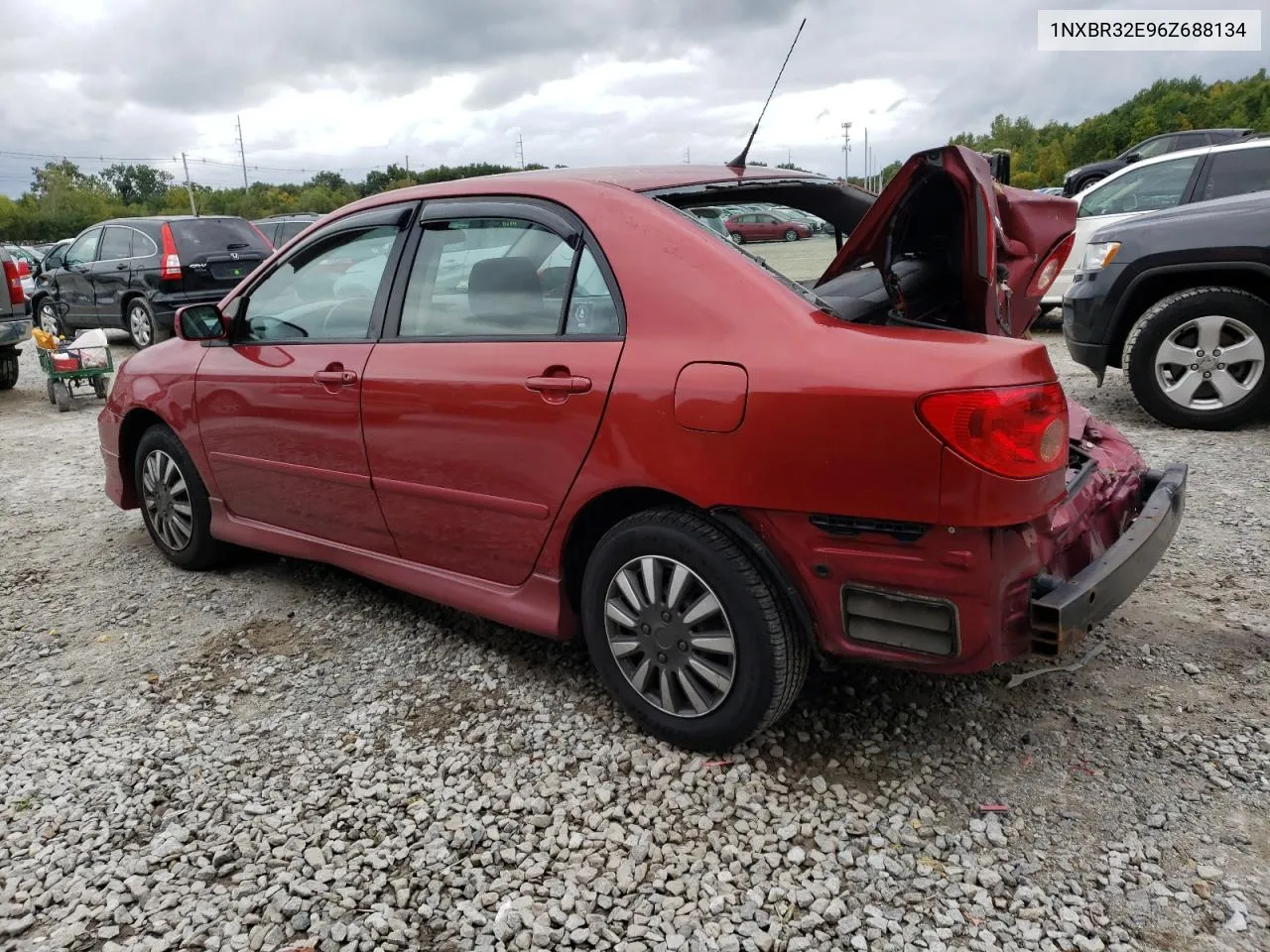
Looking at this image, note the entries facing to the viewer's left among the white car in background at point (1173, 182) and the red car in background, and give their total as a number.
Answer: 1

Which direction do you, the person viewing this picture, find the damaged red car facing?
facing away from the viewer and to the left of the viewer

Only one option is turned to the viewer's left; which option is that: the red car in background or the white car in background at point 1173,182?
the white car in background

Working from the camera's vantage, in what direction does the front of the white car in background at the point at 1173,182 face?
facing to the left of the viewer

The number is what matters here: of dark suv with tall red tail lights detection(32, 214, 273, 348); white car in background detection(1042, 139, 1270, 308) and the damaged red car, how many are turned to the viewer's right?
0

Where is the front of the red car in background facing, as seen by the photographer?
facing to the right of the viewer

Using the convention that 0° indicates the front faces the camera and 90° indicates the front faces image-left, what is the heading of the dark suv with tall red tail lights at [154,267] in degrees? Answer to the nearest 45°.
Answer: approximately 135°

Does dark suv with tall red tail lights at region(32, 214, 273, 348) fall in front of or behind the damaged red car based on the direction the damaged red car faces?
in front

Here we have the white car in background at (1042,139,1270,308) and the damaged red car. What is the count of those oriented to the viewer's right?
0

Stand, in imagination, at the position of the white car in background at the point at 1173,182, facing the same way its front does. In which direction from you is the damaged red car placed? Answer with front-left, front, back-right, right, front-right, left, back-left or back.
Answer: left

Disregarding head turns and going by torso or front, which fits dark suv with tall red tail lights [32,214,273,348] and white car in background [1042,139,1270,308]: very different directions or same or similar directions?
same or similar directions

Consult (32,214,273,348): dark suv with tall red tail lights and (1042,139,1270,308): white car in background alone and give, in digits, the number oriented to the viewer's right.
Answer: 0
